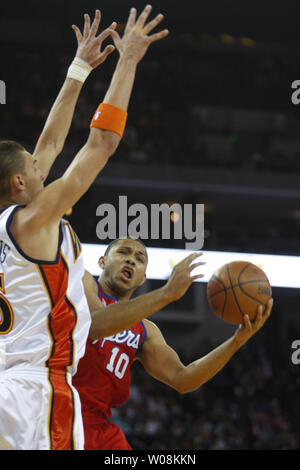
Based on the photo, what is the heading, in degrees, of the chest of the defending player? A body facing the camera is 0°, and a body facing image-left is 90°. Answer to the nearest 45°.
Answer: approximately 225°

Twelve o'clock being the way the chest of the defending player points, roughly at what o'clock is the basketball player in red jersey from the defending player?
The basketball player in red jersey is roughly at 11 o'clock from the defending player.

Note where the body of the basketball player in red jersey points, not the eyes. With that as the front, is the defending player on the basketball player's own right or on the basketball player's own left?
on the basketball player's own right
